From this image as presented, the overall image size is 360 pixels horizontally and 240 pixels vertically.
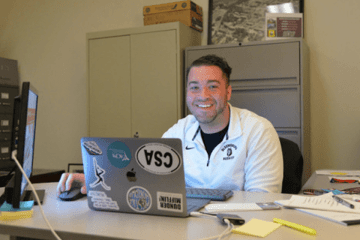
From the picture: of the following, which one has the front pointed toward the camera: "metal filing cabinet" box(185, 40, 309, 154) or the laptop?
the metal filing cabinet

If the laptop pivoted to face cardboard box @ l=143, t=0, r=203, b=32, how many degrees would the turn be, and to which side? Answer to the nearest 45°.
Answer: approximately 45° to its left

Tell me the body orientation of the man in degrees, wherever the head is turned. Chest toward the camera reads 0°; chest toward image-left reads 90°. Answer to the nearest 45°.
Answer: approximately 45°

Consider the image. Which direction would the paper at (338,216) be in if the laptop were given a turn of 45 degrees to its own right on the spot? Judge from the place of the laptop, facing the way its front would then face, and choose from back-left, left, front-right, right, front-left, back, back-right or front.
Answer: front

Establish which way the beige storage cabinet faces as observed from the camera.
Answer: facing the viewer and to the left of the viewer

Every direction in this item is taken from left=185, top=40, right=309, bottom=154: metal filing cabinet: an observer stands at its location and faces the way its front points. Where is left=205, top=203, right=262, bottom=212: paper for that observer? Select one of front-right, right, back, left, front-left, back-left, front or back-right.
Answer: front

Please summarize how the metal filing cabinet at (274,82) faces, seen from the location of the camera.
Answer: facing the viewer

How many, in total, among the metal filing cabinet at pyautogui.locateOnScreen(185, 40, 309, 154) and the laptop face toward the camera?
1

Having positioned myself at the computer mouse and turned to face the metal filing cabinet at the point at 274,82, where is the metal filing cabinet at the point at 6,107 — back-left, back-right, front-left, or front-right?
front-left

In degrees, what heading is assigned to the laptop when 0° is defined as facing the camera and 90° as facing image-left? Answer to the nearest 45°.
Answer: approximately 225°

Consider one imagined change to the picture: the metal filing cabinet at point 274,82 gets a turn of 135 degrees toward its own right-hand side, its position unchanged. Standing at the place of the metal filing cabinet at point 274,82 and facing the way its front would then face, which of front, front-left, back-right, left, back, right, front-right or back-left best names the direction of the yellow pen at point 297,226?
back-left

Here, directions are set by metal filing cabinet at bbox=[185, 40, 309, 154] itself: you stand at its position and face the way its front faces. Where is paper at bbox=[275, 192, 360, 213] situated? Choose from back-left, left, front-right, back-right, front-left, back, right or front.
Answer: front

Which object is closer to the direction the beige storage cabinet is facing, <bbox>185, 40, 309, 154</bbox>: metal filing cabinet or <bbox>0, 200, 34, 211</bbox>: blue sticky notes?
the blue sticky notes

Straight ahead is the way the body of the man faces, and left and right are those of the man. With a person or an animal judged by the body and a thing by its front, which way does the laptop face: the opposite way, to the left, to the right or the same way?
the opposite way
